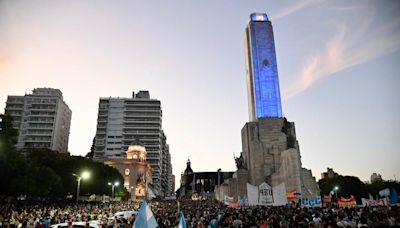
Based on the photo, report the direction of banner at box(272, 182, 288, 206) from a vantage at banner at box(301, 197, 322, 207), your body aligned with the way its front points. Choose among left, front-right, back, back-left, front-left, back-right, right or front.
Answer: back-right

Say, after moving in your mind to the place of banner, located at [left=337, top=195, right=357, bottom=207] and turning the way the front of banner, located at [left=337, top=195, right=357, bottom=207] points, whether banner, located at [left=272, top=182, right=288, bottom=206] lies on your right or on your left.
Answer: on your right

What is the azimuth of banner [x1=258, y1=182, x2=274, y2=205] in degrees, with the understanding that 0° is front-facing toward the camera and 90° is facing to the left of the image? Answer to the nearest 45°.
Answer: approximately 0°

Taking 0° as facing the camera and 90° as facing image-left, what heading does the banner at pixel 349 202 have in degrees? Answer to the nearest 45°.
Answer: approximately 0°

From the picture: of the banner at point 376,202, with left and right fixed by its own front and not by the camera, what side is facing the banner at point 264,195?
right

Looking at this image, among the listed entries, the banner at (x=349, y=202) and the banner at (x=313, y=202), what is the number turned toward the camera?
2

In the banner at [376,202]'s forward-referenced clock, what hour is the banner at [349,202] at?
the banner at [349,202] is roughly at 2 o'clock from the banner at [376,202].
